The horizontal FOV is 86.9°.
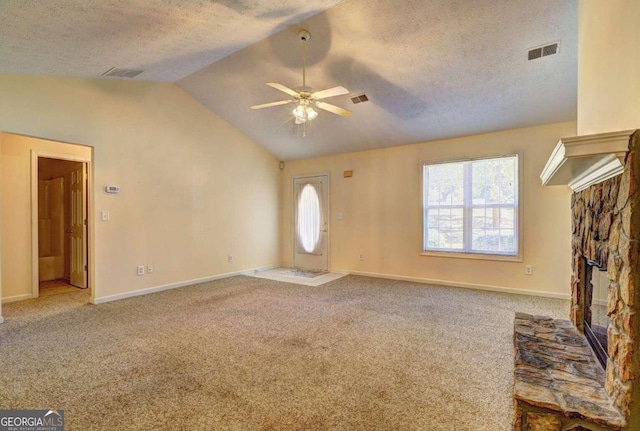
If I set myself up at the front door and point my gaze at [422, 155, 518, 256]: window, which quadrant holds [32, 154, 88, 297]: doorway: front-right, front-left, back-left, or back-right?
back-right

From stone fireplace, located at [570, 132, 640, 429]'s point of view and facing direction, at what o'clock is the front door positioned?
The front door is roughly at 1 o'clock from the stone fireplace.

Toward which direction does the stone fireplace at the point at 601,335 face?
to the viewer's left

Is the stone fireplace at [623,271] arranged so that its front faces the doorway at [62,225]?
yes

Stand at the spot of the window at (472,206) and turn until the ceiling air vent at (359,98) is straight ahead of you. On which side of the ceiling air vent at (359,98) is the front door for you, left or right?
right

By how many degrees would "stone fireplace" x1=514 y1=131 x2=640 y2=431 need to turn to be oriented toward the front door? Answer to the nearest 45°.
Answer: approximately 45° to its right

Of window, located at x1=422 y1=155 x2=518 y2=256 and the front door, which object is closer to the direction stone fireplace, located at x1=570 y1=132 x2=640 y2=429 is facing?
the front door
